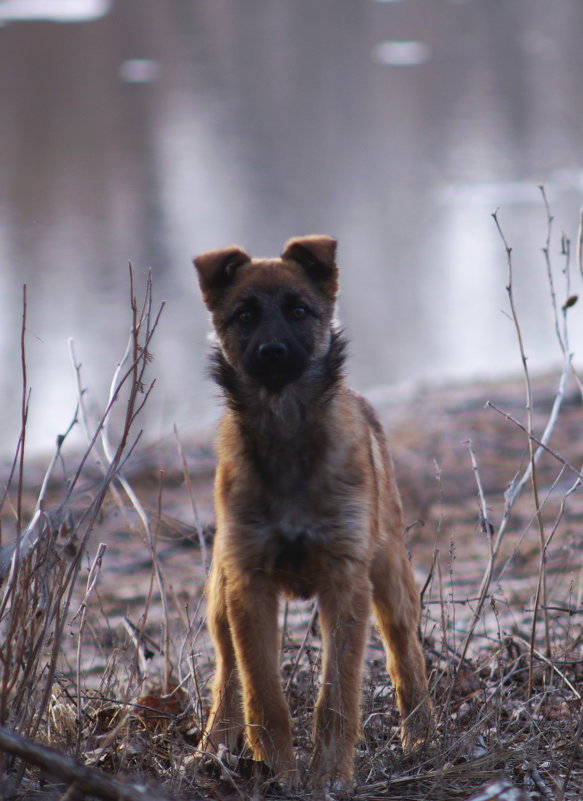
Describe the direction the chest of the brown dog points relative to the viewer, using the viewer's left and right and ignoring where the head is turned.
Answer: facing the viewer
